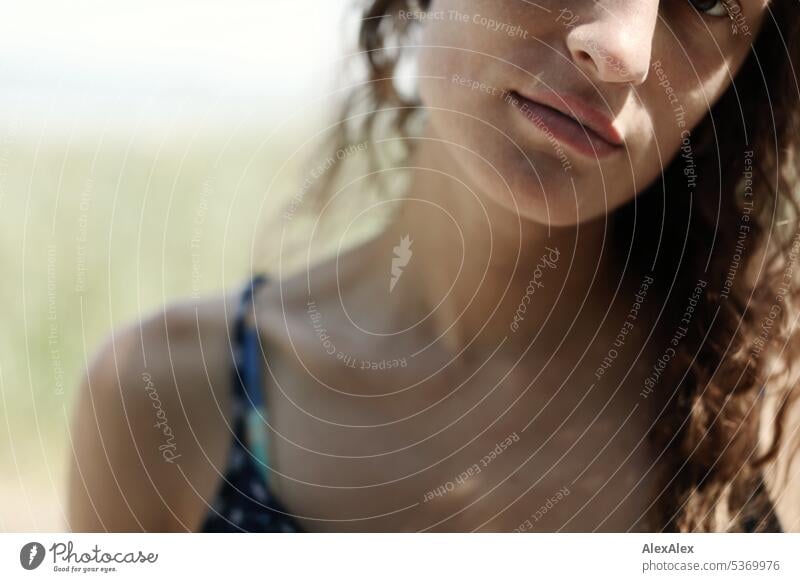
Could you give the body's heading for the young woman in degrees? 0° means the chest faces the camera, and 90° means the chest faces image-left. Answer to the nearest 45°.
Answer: approximately 0°
